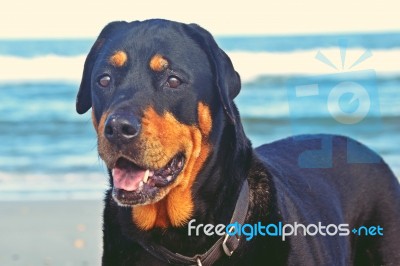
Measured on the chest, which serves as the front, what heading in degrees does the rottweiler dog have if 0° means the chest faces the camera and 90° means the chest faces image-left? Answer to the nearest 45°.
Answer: approximately 45°
